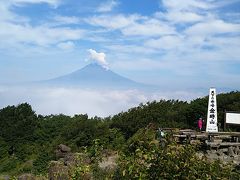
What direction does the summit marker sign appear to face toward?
toward the camera
